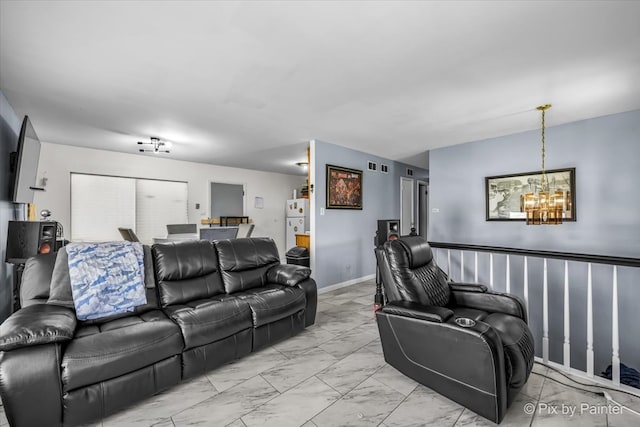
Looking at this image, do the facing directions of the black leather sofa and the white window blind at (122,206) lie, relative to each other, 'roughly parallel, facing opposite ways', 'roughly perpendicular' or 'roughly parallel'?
roughly parallel

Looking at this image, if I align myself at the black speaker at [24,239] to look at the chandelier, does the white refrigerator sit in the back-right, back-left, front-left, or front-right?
front-left

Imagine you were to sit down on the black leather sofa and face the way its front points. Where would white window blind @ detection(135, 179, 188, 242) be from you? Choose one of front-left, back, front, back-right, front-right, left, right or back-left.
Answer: back-left

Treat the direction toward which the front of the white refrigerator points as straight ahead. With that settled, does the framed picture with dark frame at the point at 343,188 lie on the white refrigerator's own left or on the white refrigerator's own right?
on the white refrigerator's own left

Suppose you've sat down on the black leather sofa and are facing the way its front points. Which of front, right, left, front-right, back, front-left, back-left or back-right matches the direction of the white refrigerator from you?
left

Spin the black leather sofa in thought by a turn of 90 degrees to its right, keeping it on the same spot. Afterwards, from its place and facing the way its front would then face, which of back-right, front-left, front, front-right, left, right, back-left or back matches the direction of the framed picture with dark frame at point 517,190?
back-left

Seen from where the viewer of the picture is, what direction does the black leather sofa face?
facing the viewer and to the right of the viewer

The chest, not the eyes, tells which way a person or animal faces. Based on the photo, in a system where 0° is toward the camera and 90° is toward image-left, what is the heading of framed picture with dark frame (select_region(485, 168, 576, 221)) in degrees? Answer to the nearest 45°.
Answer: approximately 45°

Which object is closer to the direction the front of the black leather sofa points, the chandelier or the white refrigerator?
the chandelier
